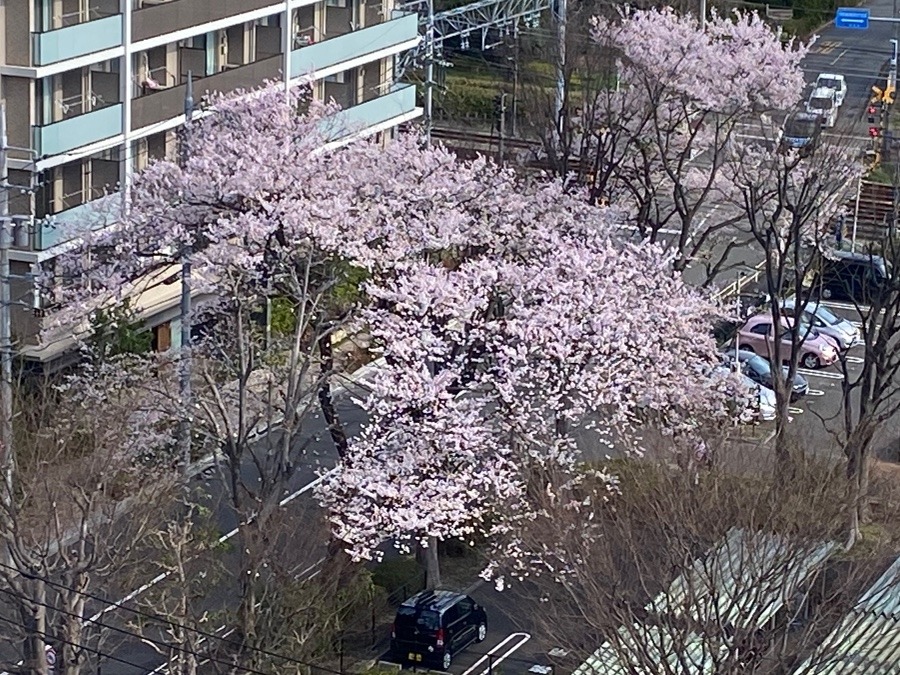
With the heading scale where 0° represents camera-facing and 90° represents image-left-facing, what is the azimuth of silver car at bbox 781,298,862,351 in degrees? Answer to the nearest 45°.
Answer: approximately 315°

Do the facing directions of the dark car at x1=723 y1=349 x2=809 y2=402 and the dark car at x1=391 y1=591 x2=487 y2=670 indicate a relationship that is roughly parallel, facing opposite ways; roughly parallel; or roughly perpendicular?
roughly perpendicular

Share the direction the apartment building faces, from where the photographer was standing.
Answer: facing the viewer and to the right of the viewer

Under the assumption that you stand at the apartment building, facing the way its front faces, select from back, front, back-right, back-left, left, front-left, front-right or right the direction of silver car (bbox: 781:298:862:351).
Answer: front-left

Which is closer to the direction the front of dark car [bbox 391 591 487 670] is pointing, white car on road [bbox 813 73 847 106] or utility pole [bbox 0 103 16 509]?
the white car on road

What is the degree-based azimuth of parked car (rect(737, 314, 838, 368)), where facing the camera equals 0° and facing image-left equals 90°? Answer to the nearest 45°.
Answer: approximately 315°

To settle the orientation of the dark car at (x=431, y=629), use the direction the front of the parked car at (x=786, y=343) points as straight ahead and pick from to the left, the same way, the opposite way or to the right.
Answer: to the left

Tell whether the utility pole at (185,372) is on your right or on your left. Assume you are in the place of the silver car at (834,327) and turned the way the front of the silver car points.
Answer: on your right
